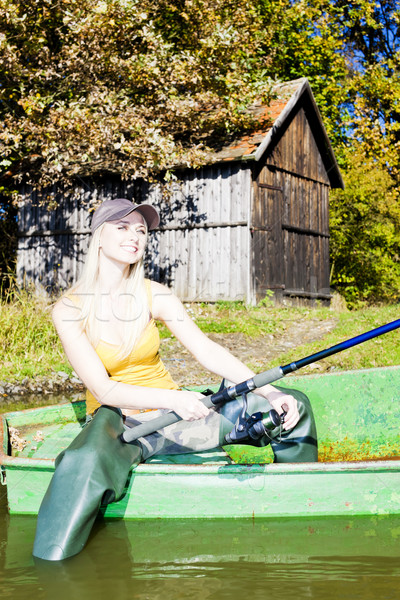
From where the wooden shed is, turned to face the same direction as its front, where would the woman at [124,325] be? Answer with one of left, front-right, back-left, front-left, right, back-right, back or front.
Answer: front-right

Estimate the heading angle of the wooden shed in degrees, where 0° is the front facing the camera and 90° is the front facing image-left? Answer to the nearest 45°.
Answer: approximately 315°

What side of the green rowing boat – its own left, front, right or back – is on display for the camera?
right

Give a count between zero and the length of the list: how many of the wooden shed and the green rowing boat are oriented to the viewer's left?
0

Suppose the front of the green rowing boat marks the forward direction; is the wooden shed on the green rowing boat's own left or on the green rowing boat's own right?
on the green rowing boat's own left

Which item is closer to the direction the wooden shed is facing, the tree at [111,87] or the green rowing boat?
the green rowing boat
